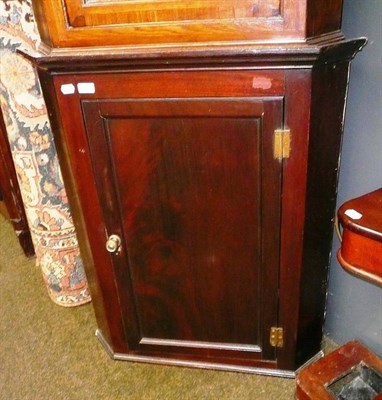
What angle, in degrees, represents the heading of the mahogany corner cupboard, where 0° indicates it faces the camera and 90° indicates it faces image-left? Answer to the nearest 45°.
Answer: approximately 0°

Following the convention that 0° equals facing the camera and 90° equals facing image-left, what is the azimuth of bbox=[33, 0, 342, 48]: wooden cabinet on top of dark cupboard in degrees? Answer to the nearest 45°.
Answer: approximately 0°
